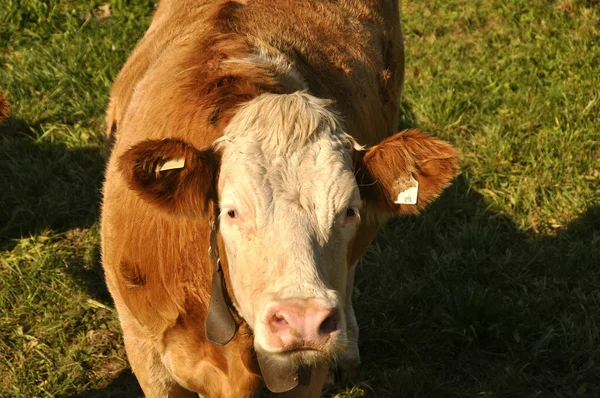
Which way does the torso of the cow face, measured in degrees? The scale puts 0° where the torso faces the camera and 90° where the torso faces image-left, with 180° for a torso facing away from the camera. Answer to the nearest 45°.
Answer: approximately 0°
